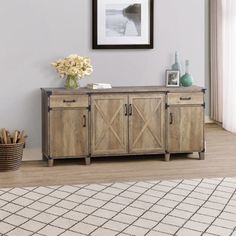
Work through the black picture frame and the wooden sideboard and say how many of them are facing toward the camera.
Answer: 2

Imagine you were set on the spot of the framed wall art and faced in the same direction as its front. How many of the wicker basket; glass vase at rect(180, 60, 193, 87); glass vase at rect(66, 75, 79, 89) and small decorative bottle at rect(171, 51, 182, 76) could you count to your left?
2

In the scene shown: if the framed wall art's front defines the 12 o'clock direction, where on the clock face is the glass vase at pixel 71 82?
The glass vase is roughly at 2 o'clock from the framed wall art.

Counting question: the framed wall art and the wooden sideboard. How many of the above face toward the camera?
2

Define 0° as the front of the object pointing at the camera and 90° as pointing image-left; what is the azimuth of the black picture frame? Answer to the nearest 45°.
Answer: approximately 0°

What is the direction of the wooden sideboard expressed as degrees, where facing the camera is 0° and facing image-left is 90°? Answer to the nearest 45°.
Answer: approximately 0°
